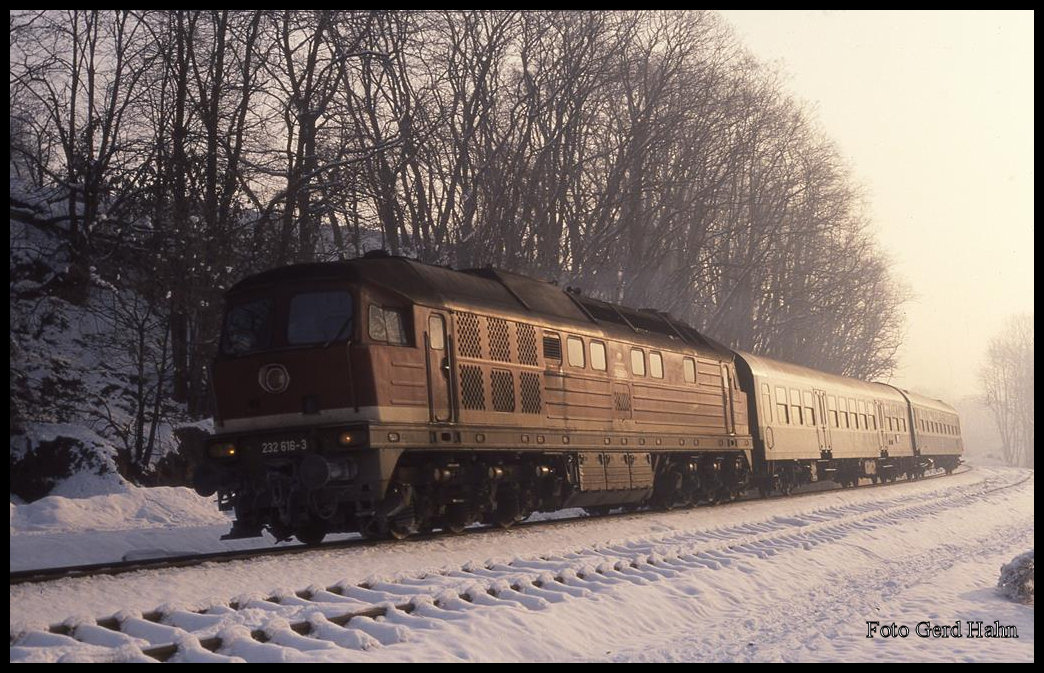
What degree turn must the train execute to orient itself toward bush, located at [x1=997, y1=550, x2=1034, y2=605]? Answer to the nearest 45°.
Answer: approximately 135° to its left

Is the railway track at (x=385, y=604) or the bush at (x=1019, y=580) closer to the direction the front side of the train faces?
the railway track

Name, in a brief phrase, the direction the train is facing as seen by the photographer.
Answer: facing the viewer and to the left of the viewer
